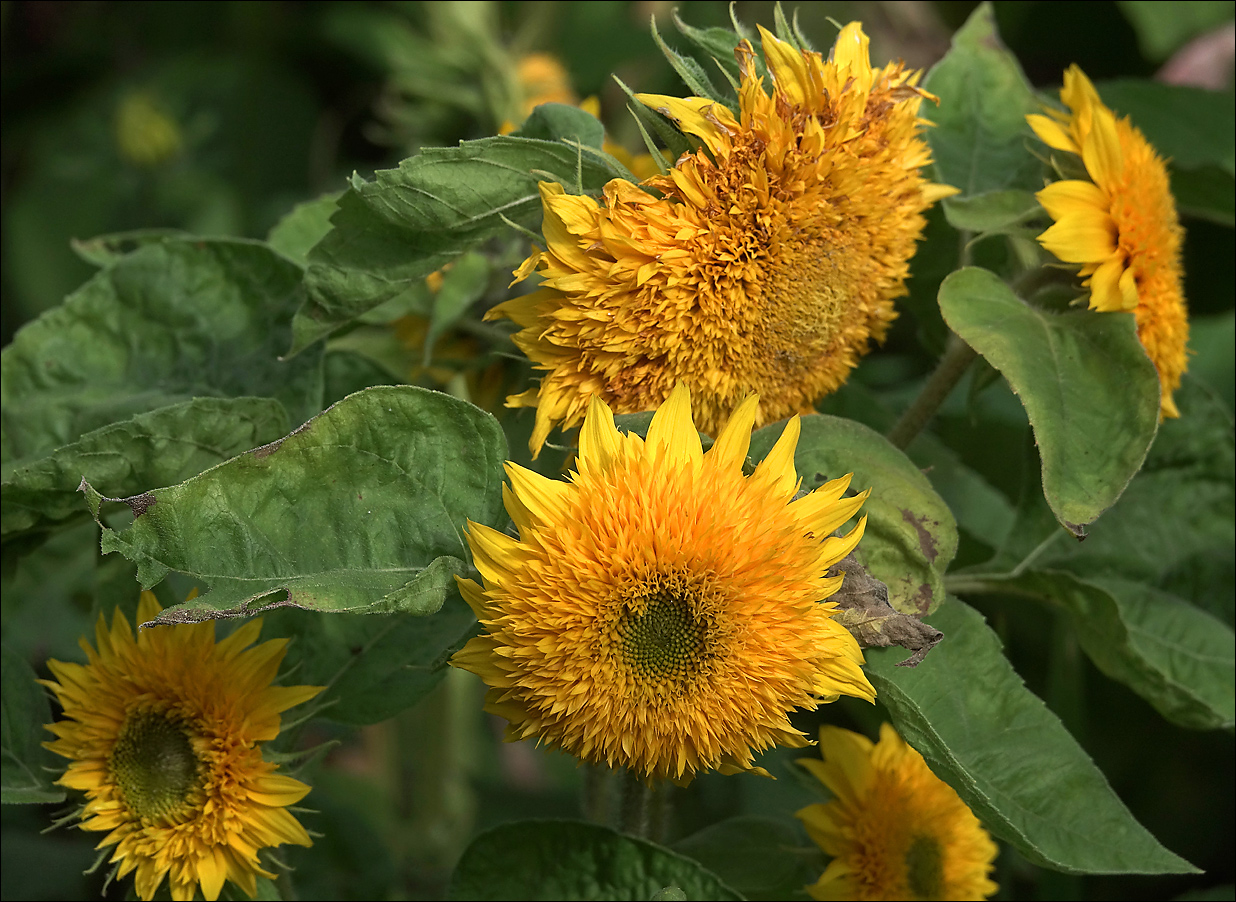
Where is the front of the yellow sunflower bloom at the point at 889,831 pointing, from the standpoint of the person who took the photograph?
facing the viewer and to the right of the viewer

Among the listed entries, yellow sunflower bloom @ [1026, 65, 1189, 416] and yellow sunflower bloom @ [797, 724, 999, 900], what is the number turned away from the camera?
0
